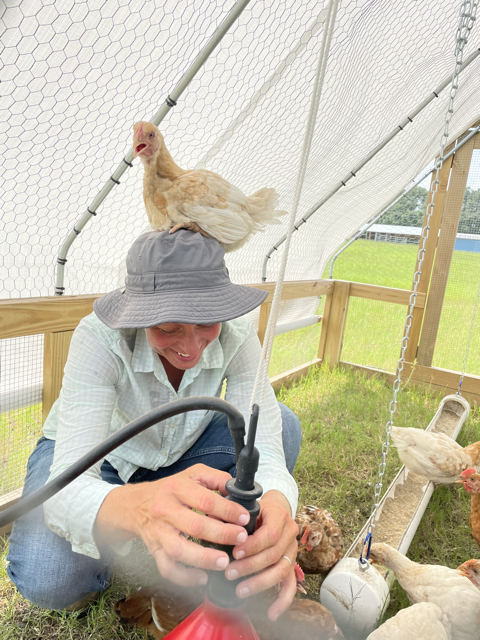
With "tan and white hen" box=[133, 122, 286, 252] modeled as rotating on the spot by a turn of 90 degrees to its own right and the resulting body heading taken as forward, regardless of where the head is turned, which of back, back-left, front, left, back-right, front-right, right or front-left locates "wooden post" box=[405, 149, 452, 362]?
right

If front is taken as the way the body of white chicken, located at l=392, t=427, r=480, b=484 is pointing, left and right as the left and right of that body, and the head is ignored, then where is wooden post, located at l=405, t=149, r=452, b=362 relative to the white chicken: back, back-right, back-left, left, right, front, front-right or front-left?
left

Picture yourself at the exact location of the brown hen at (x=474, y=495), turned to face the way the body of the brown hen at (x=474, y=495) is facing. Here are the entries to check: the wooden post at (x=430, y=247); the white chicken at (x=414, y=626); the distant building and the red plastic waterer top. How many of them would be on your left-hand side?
2

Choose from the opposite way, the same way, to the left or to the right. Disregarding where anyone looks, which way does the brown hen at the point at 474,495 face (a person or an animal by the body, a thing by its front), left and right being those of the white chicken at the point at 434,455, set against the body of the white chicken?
the opposite way

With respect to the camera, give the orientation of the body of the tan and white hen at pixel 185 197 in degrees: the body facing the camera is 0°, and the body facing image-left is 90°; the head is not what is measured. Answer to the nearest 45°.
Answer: approximately 45°

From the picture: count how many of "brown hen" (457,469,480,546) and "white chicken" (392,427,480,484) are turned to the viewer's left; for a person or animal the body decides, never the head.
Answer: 1

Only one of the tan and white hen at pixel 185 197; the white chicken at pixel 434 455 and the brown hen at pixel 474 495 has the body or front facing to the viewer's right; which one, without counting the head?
the white chicken

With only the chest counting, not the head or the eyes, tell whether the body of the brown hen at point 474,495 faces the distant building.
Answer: no

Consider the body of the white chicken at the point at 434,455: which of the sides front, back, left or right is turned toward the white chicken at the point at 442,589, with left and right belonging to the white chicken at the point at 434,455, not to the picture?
right

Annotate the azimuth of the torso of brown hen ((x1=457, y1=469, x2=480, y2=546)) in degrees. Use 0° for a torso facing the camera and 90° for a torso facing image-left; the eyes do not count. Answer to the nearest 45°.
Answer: approximately 90°

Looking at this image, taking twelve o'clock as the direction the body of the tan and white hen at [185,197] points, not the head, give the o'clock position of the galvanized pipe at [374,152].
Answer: The galvanized pipe is roughly at 6 o'clock from the tan and white hen.

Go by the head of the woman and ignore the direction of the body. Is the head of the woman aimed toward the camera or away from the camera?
toward the camera

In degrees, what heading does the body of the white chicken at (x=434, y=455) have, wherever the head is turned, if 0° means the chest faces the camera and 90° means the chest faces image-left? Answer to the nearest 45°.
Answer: approximately 270°

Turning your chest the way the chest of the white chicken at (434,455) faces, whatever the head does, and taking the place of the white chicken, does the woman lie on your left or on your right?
on your right
